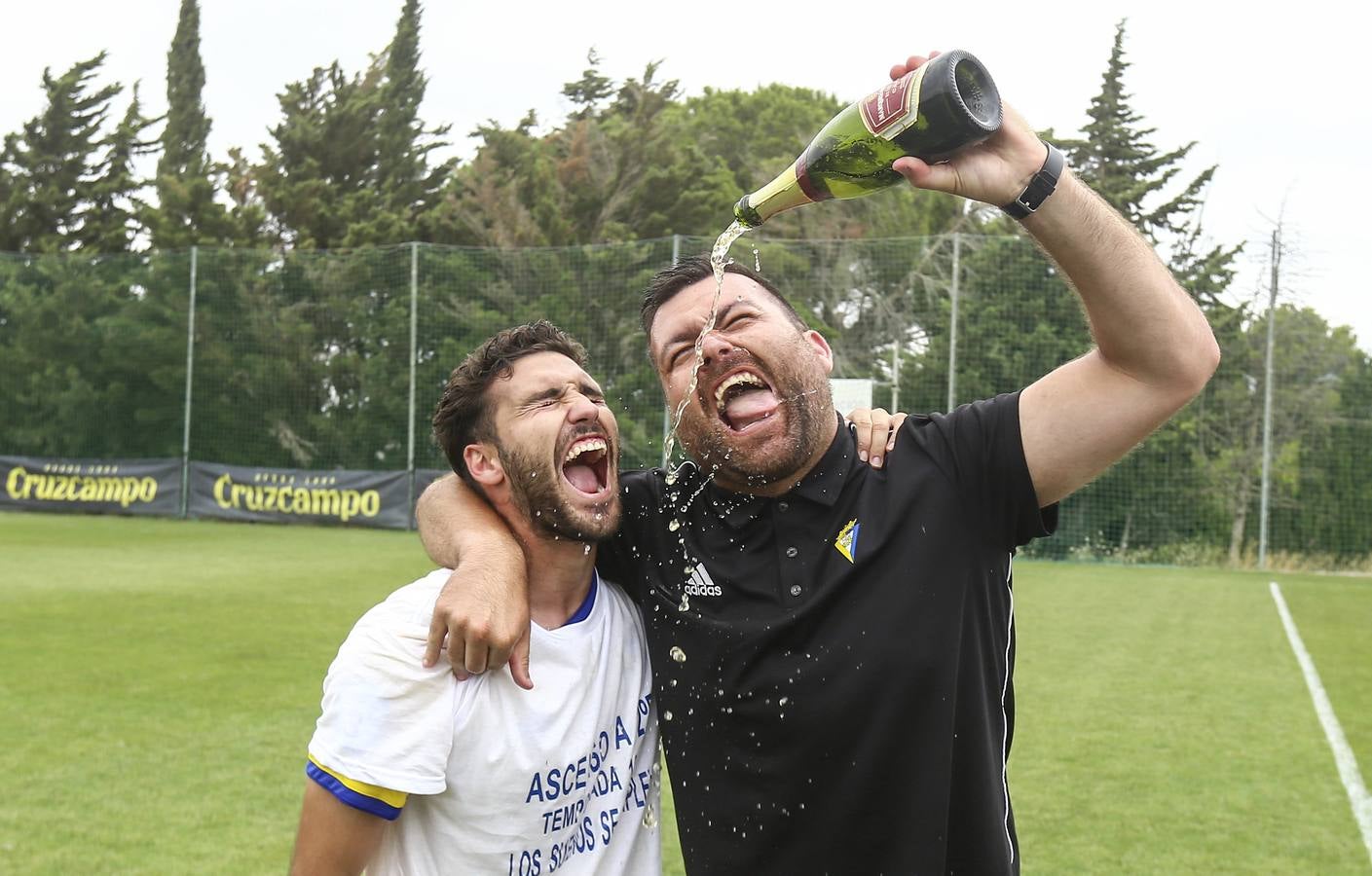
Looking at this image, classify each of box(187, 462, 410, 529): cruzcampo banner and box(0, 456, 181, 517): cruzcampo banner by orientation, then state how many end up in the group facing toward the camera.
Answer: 2

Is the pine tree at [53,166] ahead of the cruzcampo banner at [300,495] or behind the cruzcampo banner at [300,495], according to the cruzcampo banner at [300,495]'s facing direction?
behind

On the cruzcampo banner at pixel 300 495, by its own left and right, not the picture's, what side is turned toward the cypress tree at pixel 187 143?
back

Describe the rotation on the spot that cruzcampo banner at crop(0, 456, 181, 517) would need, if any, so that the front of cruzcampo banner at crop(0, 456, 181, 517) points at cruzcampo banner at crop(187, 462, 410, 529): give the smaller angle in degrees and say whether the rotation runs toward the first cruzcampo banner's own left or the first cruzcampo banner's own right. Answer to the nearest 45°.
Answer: approximately 45° to the first cruzcampo banner's own left

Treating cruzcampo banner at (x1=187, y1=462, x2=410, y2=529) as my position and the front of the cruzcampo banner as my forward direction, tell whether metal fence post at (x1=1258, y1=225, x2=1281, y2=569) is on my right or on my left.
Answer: on my left

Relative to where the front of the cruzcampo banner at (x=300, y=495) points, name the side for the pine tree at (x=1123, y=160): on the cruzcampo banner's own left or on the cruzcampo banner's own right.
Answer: on the cruzcampo banner's own left

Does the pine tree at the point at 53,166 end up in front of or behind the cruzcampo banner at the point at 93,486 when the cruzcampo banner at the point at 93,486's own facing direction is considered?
behind

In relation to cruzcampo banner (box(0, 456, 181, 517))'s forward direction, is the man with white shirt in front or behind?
in front

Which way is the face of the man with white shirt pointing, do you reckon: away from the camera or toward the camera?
toward the camera

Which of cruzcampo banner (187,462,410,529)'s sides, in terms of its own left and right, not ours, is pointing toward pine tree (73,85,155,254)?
back

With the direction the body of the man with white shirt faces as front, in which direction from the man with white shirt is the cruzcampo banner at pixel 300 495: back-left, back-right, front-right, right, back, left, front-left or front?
back-left

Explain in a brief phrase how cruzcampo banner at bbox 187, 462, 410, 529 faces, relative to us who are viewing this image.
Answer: facing the viewer

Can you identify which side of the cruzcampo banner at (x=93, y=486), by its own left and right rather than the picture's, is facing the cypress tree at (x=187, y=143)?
back

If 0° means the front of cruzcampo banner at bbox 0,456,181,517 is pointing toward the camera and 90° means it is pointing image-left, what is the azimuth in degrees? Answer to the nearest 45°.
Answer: approximately 0°

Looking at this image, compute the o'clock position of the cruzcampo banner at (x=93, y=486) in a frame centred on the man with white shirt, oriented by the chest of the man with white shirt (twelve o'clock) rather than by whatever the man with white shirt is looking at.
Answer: The cruzcampo banner is roughly at 7 o'clock from the man with white shirt.
